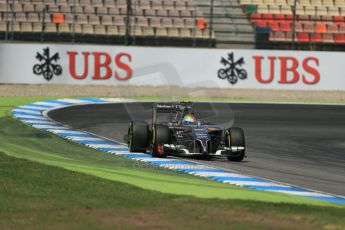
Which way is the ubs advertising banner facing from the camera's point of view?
toward the camera

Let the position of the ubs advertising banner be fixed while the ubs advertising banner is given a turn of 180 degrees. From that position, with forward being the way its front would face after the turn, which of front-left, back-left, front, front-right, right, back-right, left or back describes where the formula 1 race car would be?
back
